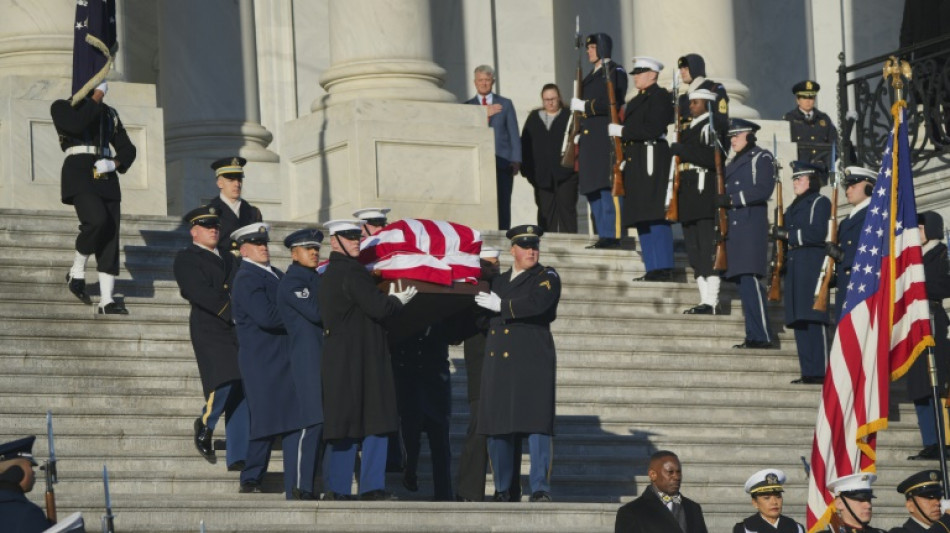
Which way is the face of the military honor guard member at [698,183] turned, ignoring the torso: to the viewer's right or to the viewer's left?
to the viewer's left

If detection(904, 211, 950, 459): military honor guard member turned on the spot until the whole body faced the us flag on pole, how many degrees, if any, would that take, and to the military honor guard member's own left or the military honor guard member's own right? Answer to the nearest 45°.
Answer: approximately 90° to the military honor guard member's own left

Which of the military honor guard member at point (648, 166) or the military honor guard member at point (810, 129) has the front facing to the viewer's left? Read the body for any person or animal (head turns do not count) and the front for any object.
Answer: the military honor guard member at point (648, 166)

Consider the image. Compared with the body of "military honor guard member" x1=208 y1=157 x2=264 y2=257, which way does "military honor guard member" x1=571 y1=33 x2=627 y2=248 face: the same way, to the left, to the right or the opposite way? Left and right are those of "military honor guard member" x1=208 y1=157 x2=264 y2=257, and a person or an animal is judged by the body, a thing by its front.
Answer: to the right

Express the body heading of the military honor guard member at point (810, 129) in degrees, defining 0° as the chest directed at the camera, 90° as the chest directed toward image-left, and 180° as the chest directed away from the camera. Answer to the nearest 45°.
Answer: approximately 0°

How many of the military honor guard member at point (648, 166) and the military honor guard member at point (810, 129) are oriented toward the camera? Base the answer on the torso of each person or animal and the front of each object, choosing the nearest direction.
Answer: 1

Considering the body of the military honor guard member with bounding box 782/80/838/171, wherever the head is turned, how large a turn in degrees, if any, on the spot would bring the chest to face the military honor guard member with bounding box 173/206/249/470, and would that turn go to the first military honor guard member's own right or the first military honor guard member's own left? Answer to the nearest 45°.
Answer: approximately 45° to the first military honor guard member's own right

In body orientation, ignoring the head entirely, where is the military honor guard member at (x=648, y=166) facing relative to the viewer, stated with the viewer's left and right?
facing to the left of the viewer

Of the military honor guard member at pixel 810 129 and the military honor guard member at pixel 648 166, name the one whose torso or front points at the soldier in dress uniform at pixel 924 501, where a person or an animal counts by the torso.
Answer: the military honor guard member at pixel 810 129
